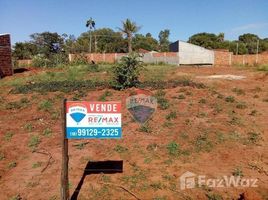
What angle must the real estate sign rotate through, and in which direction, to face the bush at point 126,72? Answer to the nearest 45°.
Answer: approximately 180°

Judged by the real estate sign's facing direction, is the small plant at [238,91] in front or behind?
behind

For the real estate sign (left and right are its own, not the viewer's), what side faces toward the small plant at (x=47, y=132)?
back

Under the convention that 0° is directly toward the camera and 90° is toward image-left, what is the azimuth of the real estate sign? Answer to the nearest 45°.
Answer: approximately 0°

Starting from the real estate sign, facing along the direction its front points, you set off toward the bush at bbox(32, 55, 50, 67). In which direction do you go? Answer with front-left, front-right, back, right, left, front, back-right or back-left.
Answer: back

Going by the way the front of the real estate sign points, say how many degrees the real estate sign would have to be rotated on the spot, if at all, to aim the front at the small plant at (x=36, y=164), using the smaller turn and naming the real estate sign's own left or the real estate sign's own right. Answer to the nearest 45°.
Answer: approximately 135° to the real estate sign's own right

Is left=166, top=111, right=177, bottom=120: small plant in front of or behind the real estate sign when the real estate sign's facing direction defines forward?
behind

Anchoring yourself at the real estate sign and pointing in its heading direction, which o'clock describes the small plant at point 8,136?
The small plant is roughly at 5 o'clock from the real estate sign.

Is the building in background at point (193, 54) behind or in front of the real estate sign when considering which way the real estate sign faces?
behind

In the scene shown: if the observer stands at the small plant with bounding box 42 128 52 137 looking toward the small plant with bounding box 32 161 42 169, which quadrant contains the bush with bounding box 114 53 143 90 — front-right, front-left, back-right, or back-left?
back-left
